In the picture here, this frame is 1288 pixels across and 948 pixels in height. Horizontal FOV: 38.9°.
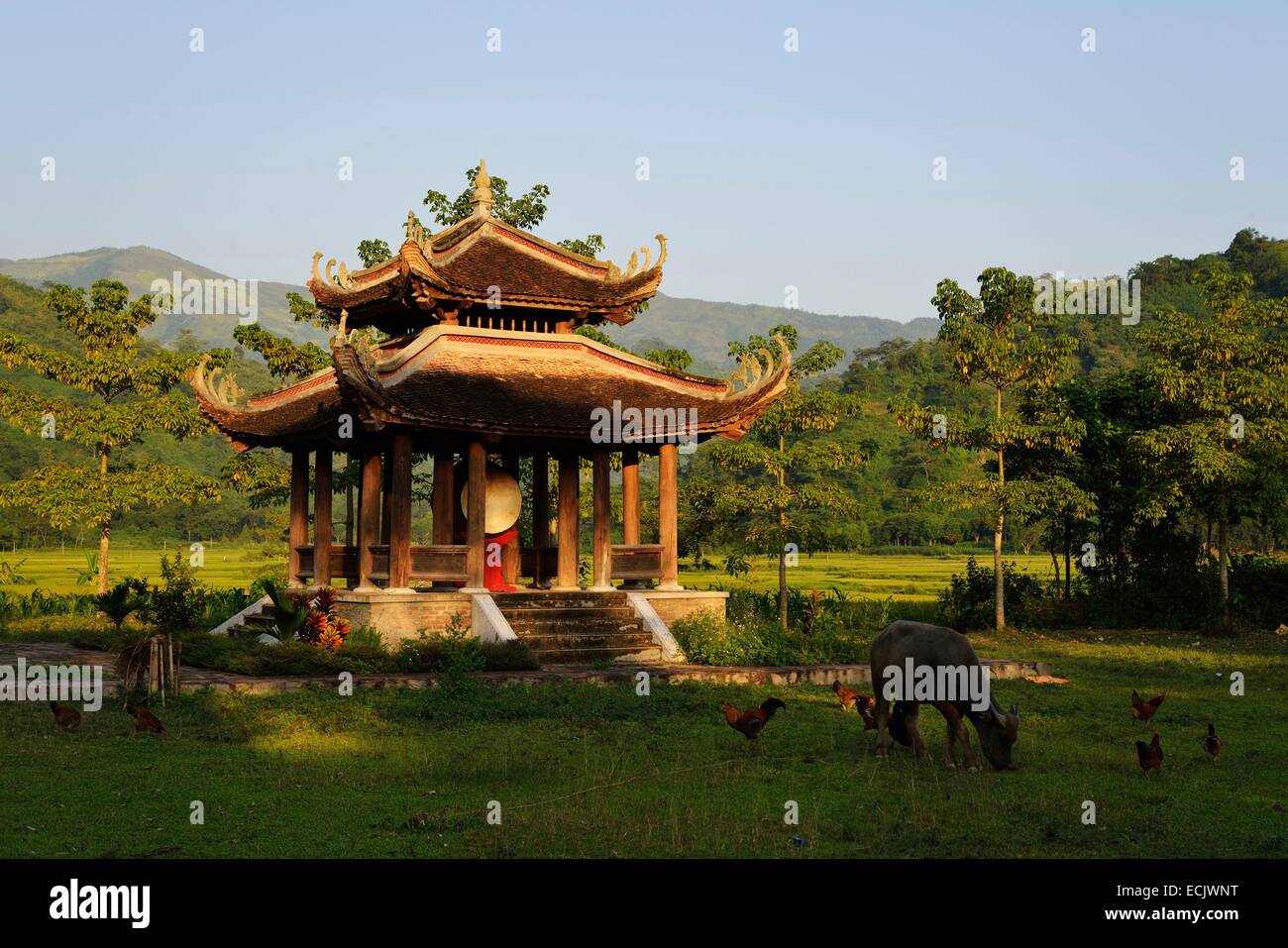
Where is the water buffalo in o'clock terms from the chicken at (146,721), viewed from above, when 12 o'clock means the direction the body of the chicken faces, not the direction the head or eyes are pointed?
The water buffalo is roughly at 1 o'clock from the chicken.

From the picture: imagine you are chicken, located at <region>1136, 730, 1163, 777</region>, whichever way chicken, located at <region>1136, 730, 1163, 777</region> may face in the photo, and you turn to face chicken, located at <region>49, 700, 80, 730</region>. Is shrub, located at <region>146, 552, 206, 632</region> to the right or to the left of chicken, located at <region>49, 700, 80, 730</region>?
right
